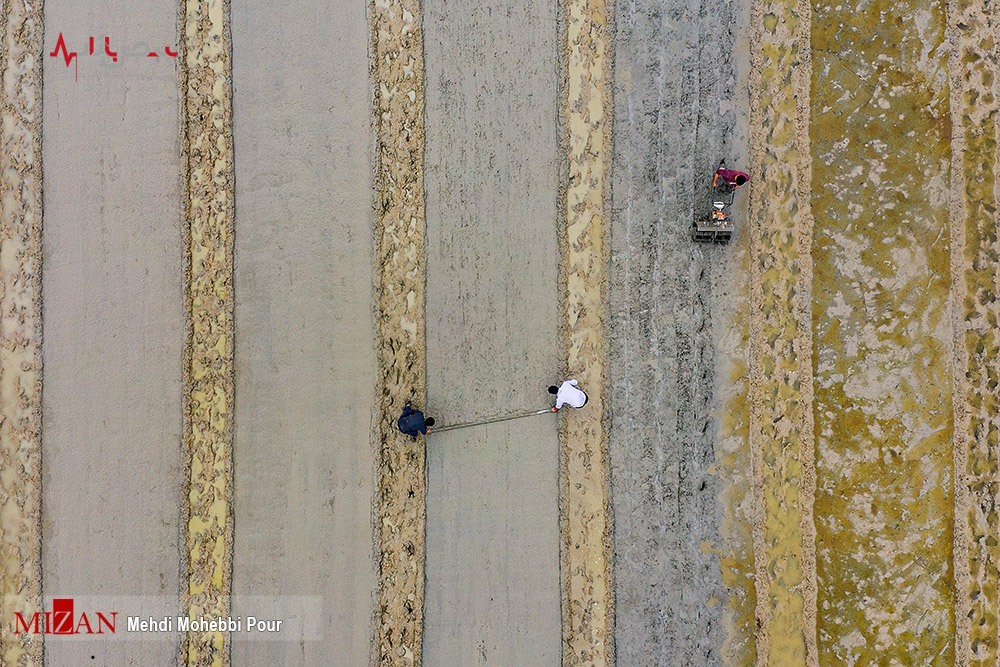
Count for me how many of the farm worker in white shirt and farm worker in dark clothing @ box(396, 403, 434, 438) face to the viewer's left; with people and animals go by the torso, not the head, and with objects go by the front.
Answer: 1

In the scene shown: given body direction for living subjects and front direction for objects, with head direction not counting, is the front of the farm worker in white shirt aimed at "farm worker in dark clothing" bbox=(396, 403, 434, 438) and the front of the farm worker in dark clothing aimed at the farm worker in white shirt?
yes

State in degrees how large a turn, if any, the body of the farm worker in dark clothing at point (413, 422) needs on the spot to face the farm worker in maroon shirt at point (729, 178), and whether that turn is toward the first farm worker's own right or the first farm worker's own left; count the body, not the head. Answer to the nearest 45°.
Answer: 0° — they already face them

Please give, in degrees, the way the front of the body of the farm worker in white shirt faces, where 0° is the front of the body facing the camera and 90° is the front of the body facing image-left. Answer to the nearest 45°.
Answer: approximately 90°

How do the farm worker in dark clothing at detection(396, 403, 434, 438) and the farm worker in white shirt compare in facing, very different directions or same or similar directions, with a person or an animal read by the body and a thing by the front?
very different directions

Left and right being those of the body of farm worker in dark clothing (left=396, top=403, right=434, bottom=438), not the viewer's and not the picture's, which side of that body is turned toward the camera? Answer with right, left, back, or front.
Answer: right
